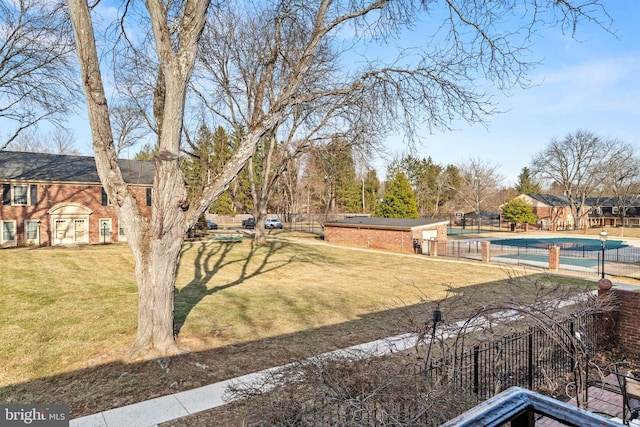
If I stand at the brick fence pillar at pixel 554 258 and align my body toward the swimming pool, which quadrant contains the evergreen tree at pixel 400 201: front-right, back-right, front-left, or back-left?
front-left

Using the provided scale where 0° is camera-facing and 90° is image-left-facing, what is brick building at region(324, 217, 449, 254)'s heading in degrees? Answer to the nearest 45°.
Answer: approximately 315°

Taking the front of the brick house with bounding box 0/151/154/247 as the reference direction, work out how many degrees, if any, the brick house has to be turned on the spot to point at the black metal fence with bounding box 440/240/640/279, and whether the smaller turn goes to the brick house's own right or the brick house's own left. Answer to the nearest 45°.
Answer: approximately 45° to the brick house's own left

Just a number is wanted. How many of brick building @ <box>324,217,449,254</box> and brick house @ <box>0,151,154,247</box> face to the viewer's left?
0

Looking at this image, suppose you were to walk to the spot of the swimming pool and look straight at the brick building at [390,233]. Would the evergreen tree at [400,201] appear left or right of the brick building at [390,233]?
right

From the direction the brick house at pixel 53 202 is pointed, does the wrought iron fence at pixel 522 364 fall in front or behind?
in front

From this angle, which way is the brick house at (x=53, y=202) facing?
toward the camera

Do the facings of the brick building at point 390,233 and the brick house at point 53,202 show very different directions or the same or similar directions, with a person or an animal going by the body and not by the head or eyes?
same or similar directions
